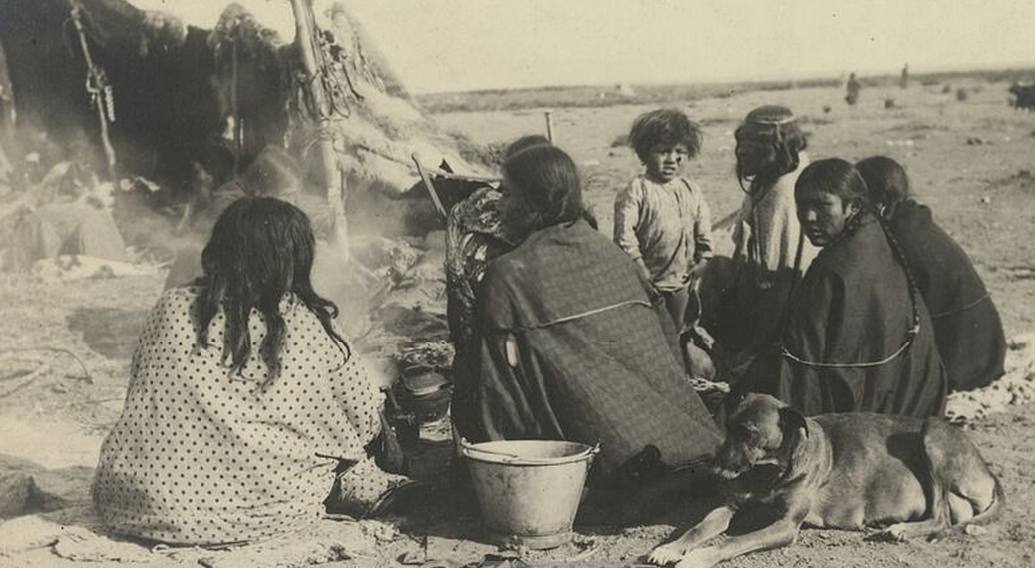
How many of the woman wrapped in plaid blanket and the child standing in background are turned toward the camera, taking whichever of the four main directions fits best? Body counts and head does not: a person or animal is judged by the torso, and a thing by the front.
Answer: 1

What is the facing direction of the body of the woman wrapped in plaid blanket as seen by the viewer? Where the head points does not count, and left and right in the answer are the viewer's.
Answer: facing away from the viewer and to the left of the viewer

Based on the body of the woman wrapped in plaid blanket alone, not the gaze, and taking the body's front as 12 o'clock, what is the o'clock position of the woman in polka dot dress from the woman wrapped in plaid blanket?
The woman in polka dot dress is roughly at 10 o'clock from the woman wrapped in plaid blanket.

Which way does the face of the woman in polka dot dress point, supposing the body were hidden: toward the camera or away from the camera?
away from the camera

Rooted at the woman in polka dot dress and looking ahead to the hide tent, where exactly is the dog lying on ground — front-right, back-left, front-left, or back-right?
back-right

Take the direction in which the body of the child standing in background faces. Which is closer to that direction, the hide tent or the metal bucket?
the metal bucket
